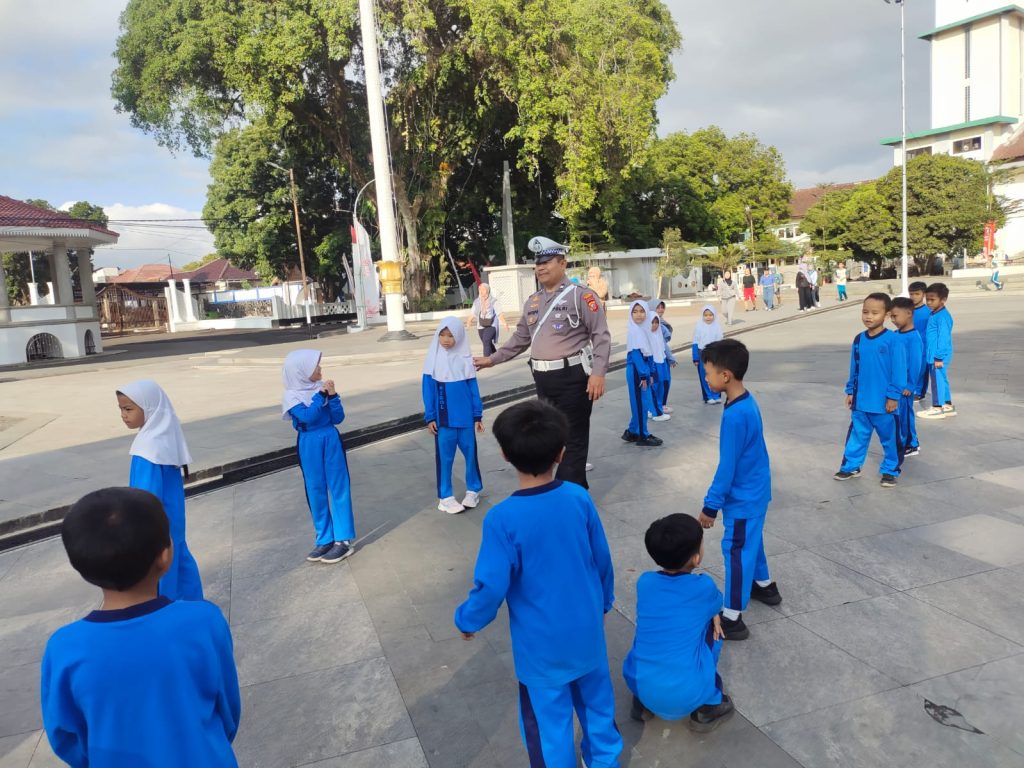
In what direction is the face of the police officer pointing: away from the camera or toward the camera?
toward the camera

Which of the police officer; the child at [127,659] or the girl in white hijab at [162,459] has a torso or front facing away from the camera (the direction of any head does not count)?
the child

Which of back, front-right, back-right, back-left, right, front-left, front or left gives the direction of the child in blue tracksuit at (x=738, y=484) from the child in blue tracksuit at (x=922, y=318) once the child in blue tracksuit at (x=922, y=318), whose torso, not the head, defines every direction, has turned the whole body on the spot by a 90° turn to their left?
front-right

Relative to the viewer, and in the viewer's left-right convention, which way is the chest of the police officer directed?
facing the viewer and to the left of the viewer

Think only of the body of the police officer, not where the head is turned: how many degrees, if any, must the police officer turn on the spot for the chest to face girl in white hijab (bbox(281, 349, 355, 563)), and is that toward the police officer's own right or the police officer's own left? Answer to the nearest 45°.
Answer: approximately 45° to the police officer's own right

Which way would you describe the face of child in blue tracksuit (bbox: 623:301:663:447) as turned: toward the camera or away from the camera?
toward the camera

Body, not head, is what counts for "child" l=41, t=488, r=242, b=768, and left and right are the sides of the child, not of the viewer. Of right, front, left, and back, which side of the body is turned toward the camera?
back
